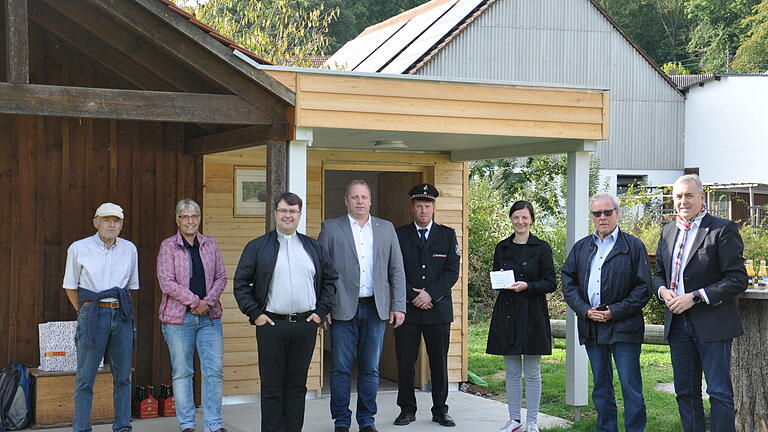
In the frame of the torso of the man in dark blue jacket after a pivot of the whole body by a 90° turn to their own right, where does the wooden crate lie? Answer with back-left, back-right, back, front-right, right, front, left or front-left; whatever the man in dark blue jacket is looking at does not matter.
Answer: front

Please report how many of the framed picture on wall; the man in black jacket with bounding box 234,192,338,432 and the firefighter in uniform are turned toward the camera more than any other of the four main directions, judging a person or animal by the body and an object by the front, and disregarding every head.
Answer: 3

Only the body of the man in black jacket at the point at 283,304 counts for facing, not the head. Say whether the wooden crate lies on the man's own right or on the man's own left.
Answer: on the man's own right

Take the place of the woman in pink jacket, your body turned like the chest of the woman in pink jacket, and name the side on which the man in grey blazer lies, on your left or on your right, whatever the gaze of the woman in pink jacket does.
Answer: on your left

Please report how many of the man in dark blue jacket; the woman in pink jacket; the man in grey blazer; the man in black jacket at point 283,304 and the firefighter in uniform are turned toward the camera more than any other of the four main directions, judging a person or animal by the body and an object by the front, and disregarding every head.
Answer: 5

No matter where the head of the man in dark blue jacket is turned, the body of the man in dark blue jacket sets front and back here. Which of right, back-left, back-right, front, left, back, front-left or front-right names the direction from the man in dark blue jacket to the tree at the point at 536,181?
back

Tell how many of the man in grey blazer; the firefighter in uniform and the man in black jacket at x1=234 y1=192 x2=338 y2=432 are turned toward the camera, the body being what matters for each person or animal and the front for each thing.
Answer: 3

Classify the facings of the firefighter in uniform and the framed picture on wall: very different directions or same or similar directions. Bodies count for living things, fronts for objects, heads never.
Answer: same or similar directions

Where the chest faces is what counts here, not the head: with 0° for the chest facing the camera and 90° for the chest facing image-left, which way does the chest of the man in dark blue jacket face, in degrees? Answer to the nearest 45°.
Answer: approximately 0°

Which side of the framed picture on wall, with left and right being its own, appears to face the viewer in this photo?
front

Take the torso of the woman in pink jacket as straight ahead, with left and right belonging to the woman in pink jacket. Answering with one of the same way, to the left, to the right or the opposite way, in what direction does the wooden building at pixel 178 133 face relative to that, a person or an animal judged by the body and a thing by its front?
the same way

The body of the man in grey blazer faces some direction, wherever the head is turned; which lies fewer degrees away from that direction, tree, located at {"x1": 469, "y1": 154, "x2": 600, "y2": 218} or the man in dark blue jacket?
the man in dark blue jacket

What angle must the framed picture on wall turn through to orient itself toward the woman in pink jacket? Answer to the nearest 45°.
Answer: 0° — it already faces them

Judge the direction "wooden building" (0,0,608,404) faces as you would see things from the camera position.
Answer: facing the viewer

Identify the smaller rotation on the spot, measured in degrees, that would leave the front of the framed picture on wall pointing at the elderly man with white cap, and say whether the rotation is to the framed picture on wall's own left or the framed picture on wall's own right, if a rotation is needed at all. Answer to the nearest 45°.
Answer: approximately 45° to the framed picture on wall's own right

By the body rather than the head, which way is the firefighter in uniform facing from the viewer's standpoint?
toward the camera

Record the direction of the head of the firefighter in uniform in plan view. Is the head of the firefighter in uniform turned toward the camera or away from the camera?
toward the camera

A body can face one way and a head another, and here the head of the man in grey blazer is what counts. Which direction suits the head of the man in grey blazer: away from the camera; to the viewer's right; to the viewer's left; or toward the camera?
toward the camera

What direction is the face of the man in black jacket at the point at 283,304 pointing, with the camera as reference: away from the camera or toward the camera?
toward the camera

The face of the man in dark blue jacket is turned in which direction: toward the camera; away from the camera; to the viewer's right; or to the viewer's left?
toward the camera

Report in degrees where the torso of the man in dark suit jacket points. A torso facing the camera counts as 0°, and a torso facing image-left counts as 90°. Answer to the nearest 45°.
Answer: approximately 45°
